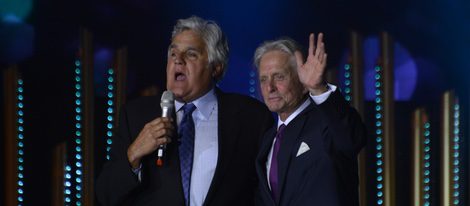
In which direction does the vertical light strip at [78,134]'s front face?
toward the camera

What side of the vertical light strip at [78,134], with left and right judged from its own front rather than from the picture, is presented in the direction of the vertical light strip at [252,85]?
left

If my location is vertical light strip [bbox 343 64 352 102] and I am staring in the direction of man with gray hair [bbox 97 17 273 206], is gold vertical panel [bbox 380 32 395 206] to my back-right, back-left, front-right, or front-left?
back-left

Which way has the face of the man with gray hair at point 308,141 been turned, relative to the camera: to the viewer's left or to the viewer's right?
to the viewer's left

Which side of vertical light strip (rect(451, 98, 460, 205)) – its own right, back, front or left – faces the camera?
front

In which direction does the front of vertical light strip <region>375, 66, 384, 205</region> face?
toward the camera

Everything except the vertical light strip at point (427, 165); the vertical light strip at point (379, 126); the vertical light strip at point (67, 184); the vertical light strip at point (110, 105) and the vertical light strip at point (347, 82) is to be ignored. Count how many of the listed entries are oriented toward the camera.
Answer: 5

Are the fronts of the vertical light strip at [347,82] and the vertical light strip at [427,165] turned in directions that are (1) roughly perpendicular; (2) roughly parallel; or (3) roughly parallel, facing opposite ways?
roughly parallel

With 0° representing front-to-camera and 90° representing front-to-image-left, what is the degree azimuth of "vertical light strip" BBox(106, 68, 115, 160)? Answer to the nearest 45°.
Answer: approximately 0°

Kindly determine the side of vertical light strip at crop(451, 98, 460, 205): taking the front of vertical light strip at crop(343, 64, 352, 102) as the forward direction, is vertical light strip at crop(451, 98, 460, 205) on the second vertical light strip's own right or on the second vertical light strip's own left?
on the second vertical light strip's own left

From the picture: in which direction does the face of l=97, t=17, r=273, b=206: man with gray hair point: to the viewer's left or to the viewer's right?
to the viewer's left

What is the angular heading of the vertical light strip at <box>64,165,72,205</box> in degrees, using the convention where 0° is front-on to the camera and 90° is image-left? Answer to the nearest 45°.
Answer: approximately 0°

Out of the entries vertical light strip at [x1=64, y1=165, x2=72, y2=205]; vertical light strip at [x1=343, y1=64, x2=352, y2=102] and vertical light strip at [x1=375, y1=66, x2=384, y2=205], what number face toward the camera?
3
